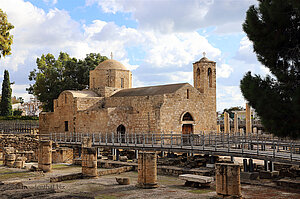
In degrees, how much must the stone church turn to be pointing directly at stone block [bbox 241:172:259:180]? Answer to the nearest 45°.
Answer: approximately 45° to its right

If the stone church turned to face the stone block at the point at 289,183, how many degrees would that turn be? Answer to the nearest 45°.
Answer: approximately 45° to its right

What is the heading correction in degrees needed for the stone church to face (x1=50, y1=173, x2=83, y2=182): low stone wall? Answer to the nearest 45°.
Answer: approximately 45° to its right

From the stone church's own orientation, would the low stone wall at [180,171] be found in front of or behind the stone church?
in front

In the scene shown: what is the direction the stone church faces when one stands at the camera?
facing the viewer and to the right of the viewer

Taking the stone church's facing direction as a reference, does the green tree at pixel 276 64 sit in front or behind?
in front

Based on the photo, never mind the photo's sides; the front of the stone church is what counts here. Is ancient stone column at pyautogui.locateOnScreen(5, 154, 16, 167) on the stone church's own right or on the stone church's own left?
on the stone church's own right

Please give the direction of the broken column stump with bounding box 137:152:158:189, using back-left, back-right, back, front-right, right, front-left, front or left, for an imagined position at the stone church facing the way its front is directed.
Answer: front-right

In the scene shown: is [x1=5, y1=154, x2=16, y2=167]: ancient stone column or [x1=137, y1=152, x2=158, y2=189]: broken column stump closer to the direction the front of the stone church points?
the broken column stump

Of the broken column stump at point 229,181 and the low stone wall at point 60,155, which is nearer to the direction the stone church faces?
the broken column stump

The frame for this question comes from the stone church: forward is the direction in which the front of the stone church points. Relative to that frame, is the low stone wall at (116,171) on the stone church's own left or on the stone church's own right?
on the stone church's own right
